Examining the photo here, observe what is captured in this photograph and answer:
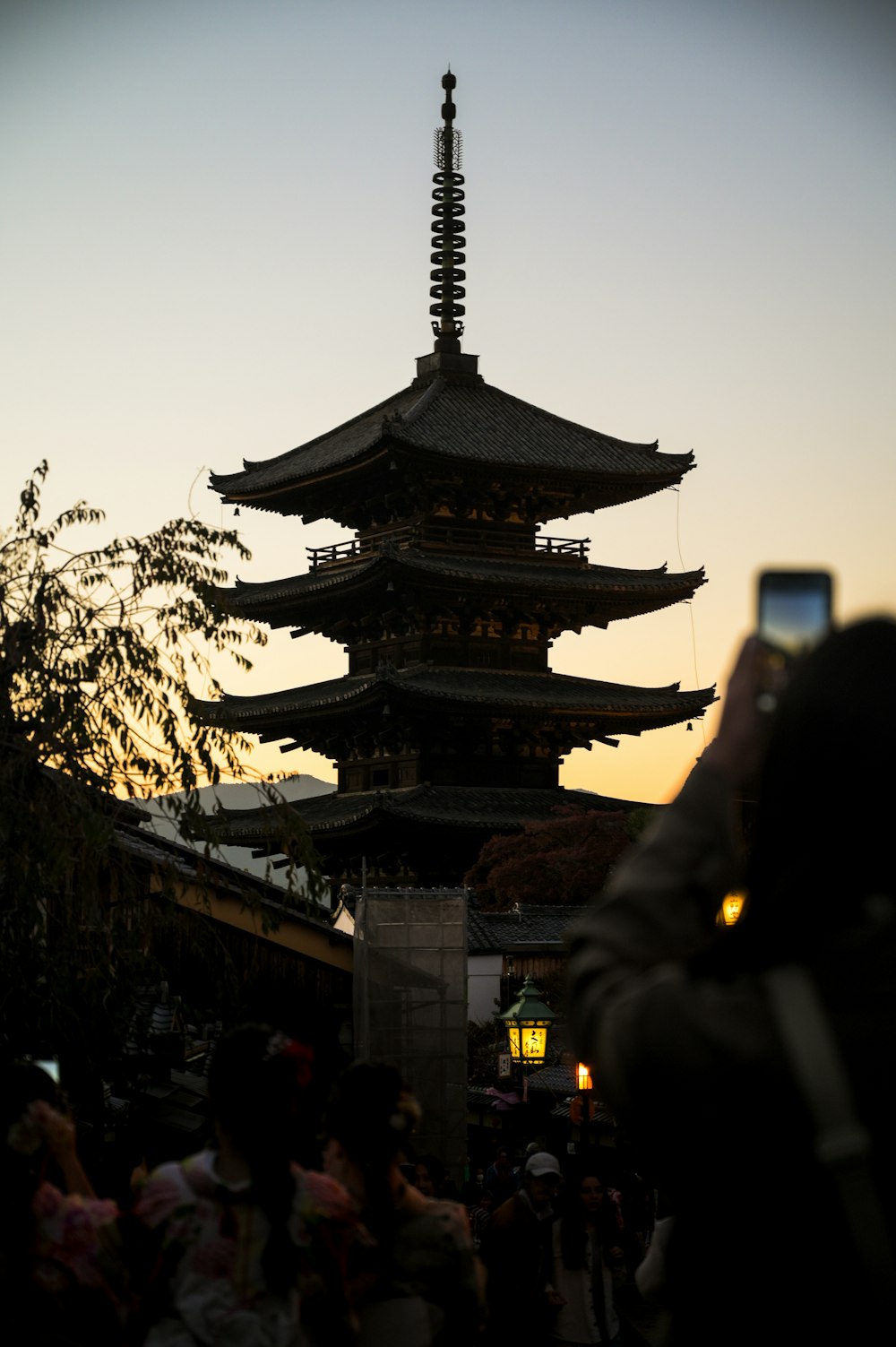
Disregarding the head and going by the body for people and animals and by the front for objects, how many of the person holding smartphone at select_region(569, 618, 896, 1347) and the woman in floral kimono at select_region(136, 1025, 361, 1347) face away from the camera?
2

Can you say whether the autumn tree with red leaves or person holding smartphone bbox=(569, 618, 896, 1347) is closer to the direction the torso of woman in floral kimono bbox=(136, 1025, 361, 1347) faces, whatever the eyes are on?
the autumn tree with red leaves

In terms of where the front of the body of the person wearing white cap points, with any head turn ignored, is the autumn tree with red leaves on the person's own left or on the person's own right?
on the person's own left

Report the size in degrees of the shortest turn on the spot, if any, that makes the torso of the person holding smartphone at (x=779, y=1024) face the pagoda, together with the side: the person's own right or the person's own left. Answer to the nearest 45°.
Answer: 0° — they already face it

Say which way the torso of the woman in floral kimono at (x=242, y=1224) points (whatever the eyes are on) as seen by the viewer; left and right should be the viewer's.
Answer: facing away from the viewer

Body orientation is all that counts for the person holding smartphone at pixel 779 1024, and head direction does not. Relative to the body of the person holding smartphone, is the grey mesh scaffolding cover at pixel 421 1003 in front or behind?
in front

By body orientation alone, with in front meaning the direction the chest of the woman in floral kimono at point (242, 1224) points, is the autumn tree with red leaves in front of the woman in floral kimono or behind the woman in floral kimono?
in front

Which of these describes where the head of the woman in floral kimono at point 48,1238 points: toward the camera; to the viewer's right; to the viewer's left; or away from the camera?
away from the camera

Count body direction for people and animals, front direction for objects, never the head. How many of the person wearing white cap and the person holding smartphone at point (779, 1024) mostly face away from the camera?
1

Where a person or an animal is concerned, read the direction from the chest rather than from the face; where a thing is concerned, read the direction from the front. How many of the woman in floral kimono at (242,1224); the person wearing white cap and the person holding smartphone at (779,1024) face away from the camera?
2

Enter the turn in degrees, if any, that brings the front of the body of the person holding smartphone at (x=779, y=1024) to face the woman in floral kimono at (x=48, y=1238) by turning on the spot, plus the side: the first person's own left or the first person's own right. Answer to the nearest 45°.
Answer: approximately 45° to the first person's own left

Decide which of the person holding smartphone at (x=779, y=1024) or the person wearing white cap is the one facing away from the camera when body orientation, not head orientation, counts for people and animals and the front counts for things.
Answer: the person holding smartphone

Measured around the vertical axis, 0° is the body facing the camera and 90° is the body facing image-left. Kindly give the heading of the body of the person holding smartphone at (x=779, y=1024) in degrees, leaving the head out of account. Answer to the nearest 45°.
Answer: approximately 180°

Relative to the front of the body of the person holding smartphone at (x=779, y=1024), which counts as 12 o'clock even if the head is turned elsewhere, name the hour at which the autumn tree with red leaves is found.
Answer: The autumn tree with red leaves is roughly at 12 o'clock from the person holding smartphone.

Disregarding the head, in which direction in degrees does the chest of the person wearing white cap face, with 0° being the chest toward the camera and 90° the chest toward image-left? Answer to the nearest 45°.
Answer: approximately 315°

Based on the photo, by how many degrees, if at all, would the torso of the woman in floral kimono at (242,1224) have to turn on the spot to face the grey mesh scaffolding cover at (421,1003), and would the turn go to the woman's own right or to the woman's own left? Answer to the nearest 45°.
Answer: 0° — they already face it
